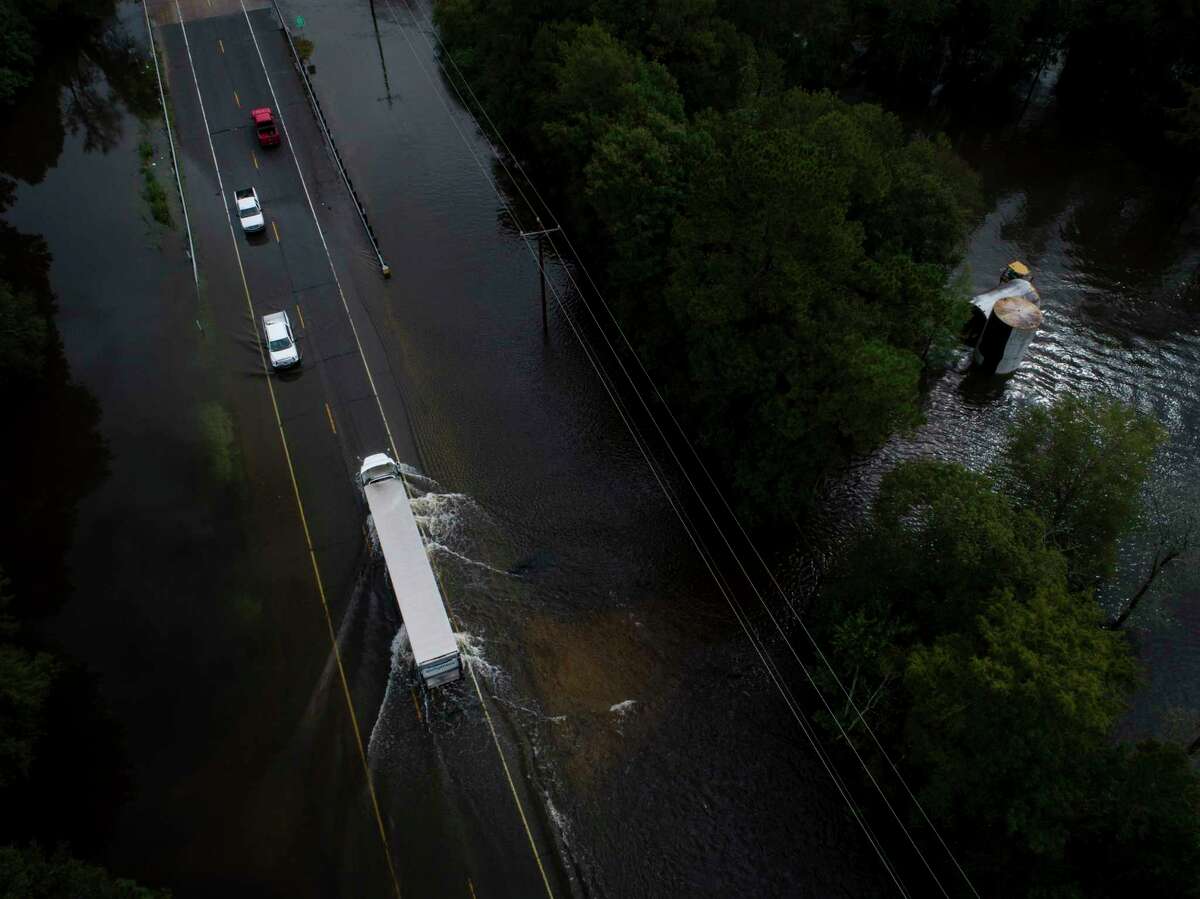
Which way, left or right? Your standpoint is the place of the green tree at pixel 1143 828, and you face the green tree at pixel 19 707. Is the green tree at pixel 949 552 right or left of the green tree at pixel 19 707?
right

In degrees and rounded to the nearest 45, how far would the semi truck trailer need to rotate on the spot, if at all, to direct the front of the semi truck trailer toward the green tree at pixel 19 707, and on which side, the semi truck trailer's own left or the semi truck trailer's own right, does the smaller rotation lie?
approximately 90° to the semi truck trailer's own left

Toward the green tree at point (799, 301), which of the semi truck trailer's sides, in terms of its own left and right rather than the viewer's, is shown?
right

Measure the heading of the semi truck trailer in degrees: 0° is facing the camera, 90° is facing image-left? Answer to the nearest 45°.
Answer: approximately 180°

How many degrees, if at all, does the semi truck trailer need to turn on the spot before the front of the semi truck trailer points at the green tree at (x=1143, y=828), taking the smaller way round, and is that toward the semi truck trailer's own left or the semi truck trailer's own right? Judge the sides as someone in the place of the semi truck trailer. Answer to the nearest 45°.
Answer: approximately 135° to the semi truck trailer's own right

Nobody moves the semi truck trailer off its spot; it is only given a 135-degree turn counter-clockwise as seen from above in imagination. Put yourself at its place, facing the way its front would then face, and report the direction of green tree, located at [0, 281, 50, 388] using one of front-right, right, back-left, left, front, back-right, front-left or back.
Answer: right

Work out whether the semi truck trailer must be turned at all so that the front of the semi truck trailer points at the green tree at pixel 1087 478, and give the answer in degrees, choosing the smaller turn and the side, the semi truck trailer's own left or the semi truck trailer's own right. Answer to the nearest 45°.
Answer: approximately 90° to the semi truck trailer's own right

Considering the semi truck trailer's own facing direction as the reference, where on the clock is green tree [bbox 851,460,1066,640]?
The green tree is roughly at 4 o'clock from the semi truck trailer.

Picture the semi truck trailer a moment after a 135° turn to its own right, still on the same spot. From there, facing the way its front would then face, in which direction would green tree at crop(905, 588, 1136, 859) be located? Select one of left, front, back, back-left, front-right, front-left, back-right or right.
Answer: front

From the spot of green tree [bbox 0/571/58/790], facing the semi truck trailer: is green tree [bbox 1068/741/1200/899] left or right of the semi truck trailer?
right

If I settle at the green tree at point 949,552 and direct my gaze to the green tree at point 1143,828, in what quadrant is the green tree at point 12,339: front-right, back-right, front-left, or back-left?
back-right
